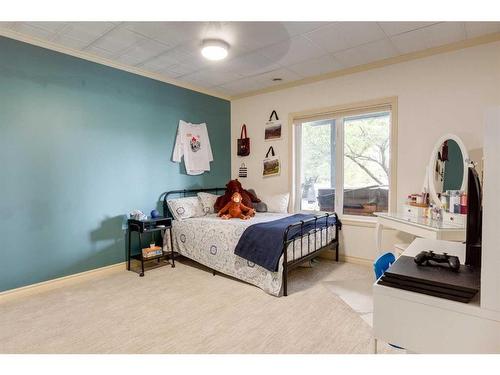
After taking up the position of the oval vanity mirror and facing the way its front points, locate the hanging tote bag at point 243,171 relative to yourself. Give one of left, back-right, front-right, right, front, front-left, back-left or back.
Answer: front-right

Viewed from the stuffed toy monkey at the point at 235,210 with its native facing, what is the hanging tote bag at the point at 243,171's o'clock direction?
The hanging tote bag is roughly at 6 o'clock from the stuffed toy monkey.

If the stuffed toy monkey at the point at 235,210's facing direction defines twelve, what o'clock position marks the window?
The window is roughly at 9 o'clock from the stuffed toy monkey.

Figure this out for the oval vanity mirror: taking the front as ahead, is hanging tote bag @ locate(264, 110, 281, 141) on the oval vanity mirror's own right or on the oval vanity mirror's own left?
on the oval vanity mirror's own right

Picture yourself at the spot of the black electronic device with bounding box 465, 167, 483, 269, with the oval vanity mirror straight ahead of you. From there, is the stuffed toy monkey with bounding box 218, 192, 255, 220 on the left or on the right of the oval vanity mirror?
left

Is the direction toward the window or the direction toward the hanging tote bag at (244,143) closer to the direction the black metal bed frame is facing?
the window

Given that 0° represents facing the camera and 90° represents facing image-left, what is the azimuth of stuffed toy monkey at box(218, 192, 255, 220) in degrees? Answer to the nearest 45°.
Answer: approximately 0°

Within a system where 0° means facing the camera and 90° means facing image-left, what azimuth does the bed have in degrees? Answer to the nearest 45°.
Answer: approximately 315°

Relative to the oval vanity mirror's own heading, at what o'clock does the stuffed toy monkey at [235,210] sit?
The stuffed toy monkey is roughly at 1 o'clock from the oval vanity mirror.
